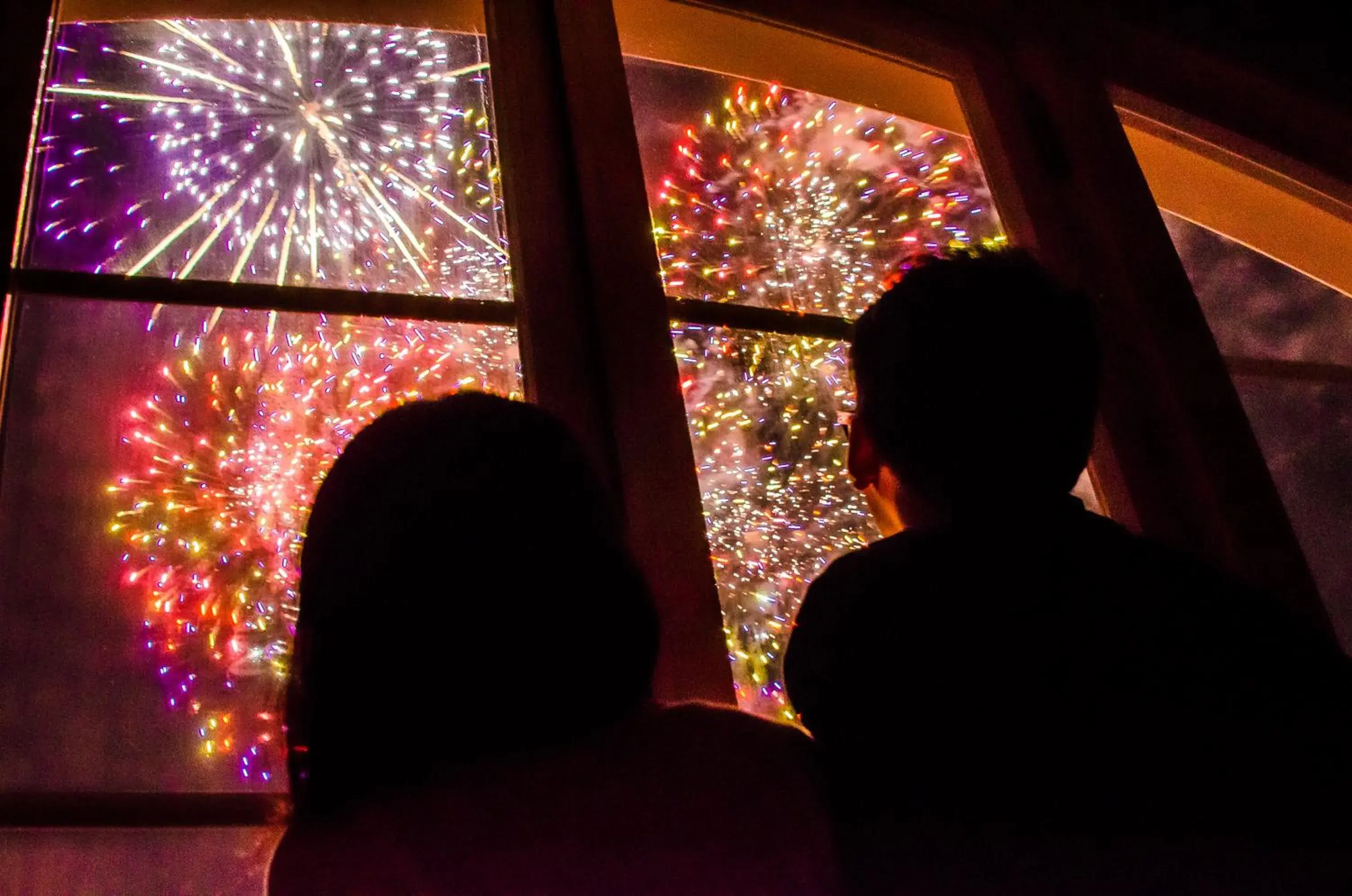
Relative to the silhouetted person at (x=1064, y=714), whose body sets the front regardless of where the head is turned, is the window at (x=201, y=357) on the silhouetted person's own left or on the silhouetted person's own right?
on the silhouetted person's own left

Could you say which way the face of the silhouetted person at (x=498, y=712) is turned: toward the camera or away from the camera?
away from the camera

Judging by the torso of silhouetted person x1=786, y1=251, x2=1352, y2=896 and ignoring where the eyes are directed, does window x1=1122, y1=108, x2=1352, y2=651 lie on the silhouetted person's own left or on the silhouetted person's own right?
on the silhouetted person's own right

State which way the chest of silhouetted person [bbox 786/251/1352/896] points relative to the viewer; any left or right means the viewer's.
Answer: facing away from the viewer and to the left of the viewer
